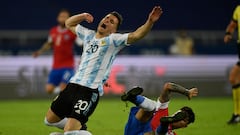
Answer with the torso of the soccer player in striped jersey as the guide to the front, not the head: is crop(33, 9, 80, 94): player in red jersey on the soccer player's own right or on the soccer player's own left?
on the soccer player's own right

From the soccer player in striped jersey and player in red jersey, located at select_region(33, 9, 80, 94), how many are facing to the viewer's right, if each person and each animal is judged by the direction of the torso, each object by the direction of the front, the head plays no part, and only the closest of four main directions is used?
0

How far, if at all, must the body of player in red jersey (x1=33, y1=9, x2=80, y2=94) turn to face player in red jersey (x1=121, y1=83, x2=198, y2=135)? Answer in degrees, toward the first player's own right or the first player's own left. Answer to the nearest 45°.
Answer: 0° — they already face them

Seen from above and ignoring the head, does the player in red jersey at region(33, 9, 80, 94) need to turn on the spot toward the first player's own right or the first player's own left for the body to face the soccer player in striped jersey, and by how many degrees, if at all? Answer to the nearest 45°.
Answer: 0° — they already face them

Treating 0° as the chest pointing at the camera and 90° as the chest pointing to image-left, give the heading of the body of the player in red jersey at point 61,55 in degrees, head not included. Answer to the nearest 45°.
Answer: approximately 0°

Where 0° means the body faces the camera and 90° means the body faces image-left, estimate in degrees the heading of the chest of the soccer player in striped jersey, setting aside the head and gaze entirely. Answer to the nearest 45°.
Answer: approximately 45°
